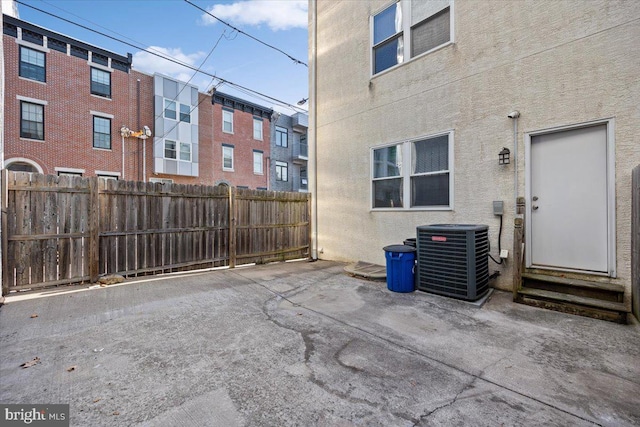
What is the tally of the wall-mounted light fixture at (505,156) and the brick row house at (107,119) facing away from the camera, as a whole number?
0

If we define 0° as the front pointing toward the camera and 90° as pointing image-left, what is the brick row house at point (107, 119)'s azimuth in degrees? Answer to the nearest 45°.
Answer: approximately 315°

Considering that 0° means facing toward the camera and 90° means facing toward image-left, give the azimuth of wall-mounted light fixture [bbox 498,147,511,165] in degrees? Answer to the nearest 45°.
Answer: approximately 45°

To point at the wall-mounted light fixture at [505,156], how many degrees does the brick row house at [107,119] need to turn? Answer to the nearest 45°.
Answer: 0° — it already faces it

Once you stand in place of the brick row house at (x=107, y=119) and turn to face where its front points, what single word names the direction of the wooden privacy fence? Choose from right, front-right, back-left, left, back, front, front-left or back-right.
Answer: front-right

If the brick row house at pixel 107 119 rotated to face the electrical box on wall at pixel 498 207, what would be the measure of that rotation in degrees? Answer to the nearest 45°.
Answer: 0° — it already faces it

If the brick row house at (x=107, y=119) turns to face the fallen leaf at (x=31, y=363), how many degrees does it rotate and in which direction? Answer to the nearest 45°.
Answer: approximately 45° to its right
